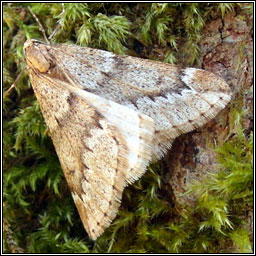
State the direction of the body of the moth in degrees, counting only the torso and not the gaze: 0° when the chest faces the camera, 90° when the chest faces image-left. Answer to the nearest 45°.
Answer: approximately 135°
